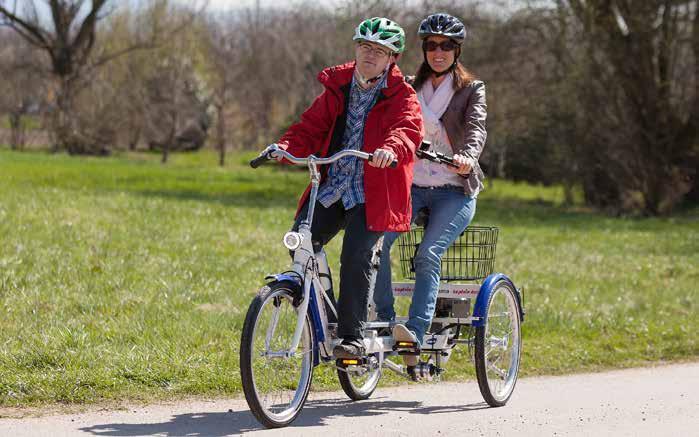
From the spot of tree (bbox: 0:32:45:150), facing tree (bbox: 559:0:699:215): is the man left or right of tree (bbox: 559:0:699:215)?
right

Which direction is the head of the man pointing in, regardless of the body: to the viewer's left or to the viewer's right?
to the viewer's left

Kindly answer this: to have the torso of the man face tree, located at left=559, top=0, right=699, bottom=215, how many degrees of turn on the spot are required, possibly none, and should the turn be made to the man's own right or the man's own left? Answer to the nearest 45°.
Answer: approximately 135° to the man's own right

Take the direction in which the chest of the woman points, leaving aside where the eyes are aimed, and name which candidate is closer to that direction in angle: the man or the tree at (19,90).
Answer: the man

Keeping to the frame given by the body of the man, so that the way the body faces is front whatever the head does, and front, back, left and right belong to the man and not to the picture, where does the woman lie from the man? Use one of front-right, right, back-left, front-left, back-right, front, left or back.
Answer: back

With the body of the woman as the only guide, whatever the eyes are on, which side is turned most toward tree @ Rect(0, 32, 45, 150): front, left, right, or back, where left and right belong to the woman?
right

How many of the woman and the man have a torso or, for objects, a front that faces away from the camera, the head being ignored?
0

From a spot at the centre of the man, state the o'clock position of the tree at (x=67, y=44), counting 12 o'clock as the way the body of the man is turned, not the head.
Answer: The tree is roughly at 4 o'clock from the man.

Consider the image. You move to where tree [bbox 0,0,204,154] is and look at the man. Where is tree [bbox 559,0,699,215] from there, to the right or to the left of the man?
left
